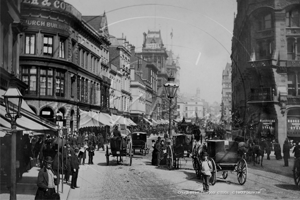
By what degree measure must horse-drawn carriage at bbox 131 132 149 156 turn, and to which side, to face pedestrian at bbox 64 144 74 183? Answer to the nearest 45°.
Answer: approximately 180°

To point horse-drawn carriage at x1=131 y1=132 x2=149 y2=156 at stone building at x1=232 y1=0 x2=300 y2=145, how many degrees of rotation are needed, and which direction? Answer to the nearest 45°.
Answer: approximately 45° to its right

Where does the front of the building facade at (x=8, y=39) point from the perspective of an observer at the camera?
facing to the right of the viewer

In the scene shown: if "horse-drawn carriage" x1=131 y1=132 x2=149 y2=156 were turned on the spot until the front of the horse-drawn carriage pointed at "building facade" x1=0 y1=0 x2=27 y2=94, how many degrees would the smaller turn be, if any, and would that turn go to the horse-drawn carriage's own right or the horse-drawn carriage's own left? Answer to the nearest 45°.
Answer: approximately 135° to the horse-drawn carriage's own left

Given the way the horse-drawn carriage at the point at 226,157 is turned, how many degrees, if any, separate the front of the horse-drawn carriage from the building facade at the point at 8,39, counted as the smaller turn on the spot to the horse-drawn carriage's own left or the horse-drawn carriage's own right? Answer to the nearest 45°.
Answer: approximately 45° to the horse-drawn carriage's own left

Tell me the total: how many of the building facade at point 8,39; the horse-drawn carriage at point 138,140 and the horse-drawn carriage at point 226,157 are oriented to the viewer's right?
1

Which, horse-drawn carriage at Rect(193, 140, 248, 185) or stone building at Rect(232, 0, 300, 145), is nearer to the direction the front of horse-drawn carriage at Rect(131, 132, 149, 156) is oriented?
the stone building

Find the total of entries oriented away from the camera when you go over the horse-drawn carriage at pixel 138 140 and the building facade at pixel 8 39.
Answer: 1

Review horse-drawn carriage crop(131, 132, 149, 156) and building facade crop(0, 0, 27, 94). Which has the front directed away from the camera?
the horse-drawn carriage

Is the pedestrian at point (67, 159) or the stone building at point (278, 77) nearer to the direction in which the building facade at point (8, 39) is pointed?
the stone building

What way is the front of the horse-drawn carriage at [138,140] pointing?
away from the camera

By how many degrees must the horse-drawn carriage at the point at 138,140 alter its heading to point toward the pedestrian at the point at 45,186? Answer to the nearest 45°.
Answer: approximately 180°

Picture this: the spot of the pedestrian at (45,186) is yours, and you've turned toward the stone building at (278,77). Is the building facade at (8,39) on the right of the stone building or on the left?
left

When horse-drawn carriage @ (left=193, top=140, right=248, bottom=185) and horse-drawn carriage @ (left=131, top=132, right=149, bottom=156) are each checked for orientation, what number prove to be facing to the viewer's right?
0

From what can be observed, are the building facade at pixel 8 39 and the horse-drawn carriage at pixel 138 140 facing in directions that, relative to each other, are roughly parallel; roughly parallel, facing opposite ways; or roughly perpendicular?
roughly perpendicular

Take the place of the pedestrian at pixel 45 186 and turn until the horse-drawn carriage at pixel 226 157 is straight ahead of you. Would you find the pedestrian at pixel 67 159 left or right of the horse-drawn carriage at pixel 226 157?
left
